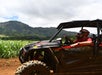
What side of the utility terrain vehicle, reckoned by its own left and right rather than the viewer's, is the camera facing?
left

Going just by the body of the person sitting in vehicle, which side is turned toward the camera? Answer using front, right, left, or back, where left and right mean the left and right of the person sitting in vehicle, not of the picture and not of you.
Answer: left
